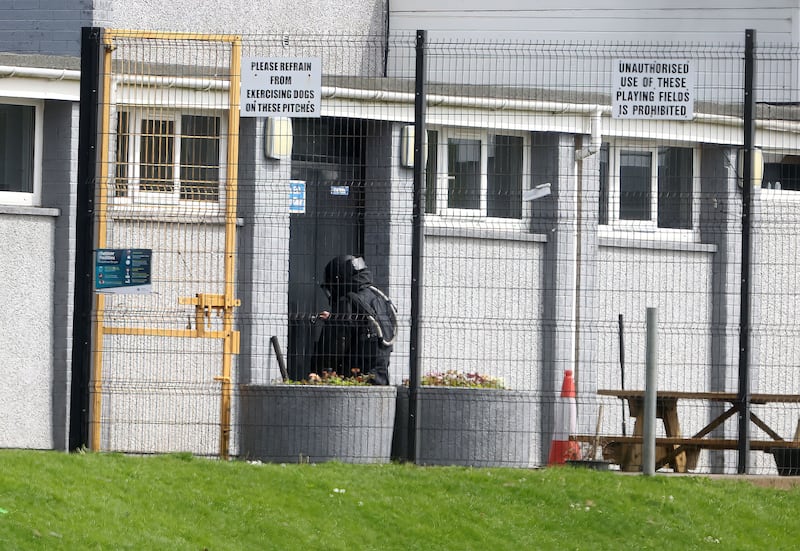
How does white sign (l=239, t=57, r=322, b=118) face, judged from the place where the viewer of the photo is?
facing the viewer

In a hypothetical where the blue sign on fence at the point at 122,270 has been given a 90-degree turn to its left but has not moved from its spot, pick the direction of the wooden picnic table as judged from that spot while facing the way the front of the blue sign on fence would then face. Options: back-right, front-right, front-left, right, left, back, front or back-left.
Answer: front

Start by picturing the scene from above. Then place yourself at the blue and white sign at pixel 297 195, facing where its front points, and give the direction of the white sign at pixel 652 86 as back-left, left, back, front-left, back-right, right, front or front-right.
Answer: front-left

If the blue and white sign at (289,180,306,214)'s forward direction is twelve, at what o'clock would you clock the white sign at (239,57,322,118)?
the white sign at (239,57,322,118) is roughly at 12 o'clock from the blue and white sign at (289,180,306,214).

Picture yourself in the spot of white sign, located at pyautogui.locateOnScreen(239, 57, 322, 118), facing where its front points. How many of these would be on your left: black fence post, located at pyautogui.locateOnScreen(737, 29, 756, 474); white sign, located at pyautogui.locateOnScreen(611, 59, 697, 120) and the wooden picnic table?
3

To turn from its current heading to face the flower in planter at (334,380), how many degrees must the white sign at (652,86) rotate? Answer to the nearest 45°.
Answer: approximately 90° to its right
